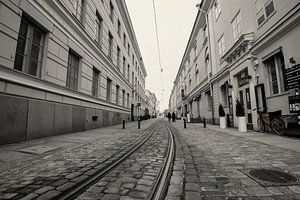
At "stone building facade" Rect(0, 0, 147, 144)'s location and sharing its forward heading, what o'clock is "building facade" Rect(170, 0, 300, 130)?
The building facade is roughly at 11 o'clock from the stone building facade.

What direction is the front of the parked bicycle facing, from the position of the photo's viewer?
facing away from the viewer and to the left of the viewer

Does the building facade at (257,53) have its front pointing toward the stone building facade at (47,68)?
yes

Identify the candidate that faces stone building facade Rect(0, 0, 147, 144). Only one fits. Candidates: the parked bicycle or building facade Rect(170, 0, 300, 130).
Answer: the building facade

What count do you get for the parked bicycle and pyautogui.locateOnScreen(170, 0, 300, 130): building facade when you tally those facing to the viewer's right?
0

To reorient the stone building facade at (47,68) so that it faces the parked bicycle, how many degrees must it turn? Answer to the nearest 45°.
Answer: approximately 45° to its left

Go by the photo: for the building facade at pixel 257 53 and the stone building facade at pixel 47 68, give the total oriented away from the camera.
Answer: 0

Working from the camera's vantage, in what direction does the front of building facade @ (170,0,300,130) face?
facing the viewer and to the left of the viewer

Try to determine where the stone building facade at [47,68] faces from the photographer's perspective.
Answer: facing the viewer and to the right of the viewer

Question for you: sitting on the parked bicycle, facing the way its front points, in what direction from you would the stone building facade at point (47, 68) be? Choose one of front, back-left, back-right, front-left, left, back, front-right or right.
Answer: left

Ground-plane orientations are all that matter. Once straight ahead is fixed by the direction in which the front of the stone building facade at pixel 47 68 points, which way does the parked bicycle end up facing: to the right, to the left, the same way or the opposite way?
to the left
